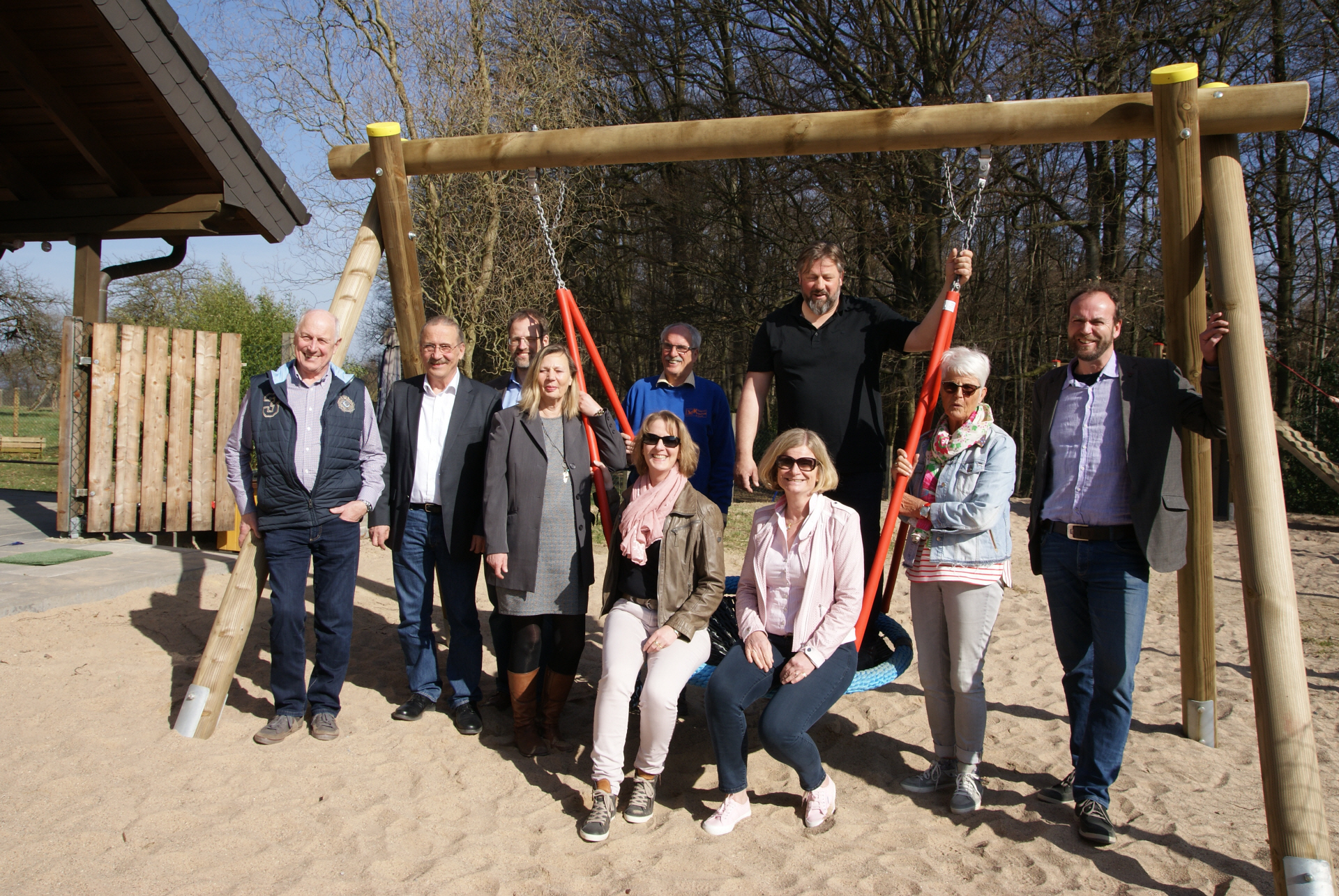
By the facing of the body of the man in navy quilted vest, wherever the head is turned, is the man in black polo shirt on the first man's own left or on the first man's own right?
on the first man's own left

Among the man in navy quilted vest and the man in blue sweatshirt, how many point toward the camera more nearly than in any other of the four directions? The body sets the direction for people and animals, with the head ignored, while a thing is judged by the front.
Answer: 2

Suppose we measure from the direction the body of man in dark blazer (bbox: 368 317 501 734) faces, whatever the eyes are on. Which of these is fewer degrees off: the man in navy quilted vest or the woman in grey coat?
the woman in grey coat

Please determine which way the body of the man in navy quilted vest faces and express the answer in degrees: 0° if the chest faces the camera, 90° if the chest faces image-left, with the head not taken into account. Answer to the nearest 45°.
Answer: approximately 0°

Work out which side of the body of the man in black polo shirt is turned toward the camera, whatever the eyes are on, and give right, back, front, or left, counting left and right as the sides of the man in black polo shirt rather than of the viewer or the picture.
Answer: front

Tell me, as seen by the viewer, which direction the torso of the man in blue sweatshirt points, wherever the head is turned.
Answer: toward the camera
